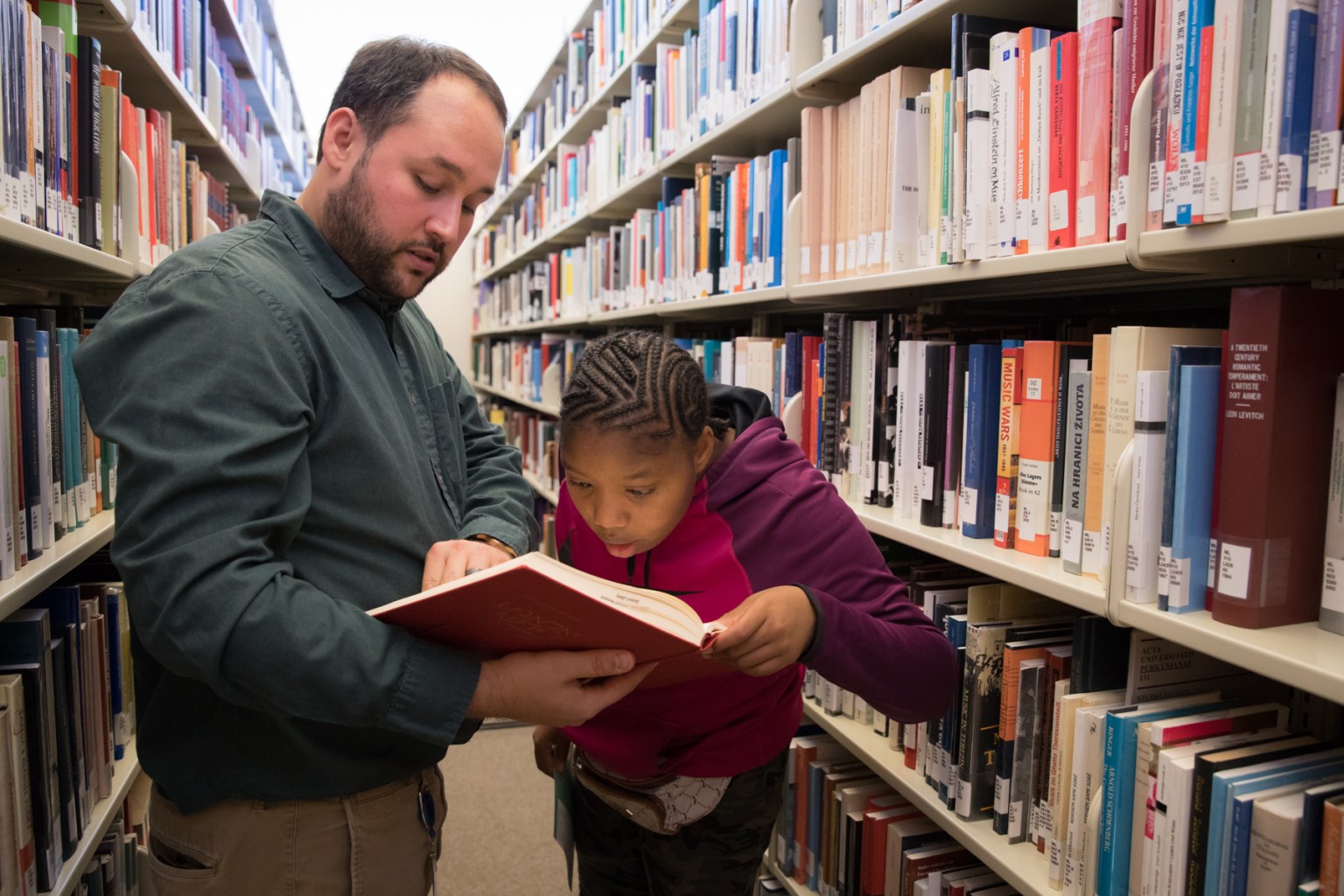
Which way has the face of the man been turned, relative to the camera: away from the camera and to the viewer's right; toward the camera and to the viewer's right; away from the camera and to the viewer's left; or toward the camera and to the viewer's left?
toward the camera and to the viewer's right

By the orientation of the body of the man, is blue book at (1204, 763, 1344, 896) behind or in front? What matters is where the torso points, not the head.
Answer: in front

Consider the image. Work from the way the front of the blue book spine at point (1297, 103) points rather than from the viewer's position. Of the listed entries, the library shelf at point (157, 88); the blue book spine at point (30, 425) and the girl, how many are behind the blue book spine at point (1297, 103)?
0

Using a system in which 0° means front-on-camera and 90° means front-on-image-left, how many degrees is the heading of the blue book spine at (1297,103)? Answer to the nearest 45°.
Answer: approximately 45°

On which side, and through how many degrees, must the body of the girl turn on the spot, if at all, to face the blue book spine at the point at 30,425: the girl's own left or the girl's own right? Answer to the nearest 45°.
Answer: approximately 45° to the girl's own right

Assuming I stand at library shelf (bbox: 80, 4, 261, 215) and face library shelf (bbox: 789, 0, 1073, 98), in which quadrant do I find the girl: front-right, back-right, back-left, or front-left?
front-right

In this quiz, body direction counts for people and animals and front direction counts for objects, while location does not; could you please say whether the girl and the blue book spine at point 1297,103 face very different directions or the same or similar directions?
same or similar directions

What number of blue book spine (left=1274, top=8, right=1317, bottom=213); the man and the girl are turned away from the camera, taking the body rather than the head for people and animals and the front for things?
0

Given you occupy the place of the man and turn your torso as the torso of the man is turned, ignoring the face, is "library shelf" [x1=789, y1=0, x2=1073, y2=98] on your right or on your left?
on your left

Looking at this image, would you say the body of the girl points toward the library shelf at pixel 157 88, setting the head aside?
no

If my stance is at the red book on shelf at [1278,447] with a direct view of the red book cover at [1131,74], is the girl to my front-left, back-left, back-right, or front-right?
front-left

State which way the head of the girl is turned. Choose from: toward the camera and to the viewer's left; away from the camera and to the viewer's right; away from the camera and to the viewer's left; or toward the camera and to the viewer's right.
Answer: toward the camera and to the viewer's left

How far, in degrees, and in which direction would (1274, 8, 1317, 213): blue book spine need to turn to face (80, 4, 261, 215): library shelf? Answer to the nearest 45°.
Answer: approximately 45° to its right

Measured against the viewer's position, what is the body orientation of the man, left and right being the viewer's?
facing the viewer and to the right of the viewer

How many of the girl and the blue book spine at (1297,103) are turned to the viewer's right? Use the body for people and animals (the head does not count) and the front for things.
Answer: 0
